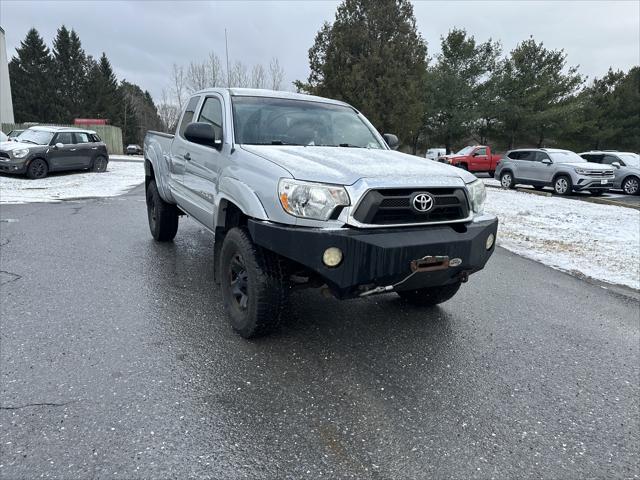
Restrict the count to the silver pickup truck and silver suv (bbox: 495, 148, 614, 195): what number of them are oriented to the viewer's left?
0

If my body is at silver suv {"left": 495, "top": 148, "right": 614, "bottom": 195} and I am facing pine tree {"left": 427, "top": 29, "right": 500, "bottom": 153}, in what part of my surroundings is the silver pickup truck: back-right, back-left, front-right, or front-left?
back-left

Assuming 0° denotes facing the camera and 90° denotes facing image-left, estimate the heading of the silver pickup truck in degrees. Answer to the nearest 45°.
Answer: approximately 315°

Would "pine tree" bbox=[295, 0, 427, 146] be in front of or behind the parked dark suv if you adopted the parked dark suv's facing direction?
behind

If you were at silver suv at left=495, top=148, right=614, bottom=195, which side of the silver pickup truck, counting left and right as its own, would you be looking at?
left

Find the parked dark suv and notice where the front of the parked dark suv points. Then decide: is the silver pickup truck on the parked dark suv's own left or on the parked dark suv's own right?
on the parked dark suv's own left

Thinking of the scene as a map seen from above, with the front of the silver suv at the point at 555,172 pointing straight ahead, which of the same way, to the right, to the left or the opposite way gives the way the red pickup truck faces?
to the right

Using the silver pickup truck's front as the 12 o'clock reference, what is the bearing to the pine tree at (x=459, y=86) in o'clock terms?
The pine tree is roughly at 8 o'clock from the silver pickup truck.

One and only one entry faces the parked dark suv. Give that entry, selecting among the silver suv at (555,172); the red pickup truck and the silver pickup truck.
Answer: the red pickup truck

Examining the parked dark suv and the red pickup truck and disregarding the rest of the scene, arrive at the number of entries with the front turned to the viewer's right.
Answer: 0

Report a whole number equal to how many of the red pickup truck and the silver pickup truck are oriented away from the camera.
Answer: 0

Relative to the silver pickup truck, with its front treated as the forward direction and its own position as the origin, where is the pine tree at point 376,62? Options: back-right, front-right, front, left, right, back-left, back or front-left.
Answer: back-left

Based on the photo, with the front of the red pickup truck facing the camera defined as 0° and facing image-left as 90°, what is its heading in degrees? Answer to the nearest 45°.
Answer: approximately 45°
